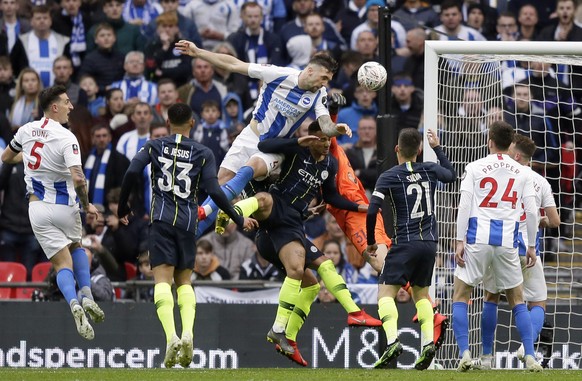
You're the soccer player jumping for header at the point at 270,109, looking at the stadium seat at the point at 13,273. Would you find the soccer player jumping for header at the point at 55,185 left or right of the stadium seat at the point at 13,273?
left

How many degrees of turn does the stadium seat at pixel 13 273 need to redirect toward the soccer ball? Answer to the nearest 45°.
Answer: approximately 45° to its left

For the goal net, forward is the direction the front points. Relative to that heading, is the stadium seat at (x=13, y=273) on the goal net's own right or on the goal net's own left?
on the goal net's own right

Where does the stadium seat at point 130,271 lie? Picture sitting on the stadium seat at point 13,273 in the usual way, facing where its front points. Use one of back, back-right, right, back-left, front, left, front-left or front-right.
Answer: left

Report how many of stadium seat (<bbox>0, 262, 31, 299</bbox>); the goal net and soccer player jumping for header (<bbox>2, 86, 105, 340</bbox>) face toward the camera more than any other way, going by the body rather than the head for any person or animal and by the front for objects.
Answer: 2

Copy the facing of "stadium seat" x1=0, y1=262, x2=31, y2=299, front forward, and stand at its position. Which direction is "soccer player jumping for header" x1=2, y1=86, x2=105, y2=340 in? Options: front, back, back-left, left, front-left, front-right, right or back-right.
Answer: front

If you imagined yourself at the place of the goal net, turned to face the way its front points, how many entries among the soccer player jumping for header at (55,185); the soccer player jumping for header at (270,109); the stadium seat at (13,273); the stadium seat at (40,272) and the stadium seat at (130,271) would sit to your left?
0

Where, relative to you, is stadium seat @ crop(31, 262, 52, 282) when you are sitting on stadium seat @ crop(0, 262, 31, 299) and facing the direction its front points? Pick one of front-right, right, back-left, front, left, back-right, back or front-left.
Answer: left

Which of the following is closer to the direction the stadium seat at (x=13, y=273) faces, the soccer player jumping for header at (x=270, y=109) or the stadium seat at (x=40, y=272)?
the soccer player jumping for header

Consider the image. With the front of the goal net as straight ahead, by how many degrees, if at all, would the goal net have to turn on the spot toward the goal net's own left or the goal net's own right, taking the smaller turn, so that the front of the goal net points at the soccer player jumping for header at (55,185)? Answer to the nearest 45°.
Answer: approximately 45° to the goal net's own right

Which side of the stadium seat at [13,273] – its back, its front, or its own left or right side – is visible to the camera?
front

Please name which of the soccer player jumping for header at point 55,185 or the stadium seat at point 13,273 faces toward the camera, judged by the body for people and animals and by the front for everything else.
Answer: the stadium seat

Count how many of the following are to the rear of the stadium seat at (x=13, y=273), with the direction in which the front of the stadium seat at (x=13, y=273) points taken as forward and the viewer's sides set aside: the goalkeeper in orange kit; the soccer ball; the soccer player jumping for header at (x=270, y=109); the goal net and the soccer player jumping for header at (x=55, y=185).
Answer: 0
